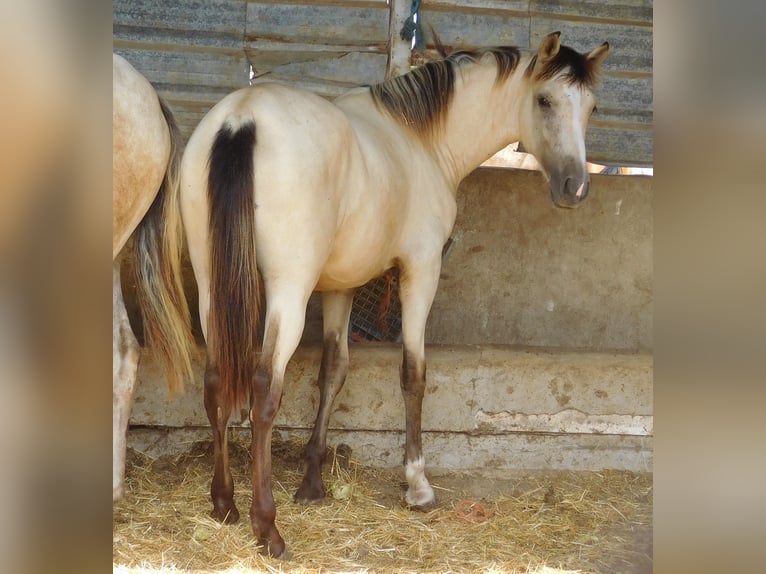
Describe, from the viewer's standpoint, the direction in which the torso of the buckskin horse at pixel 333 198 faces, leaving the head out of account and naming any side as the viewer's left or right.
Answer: facing away from the viewer and to the right of the viewer

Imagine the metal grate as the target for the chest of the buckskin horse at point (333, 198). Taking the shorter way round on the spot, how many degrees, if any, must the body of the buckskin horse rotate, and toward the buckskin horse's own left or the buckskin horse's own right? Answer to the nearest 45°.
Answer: approximately 45° to the buckskin horse's own left

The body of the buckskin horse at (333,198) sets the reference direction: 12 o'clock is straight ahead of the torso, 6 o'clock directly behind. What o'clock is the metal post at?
The metal post is roughly at 11 o'clock from the buckskin horse.
